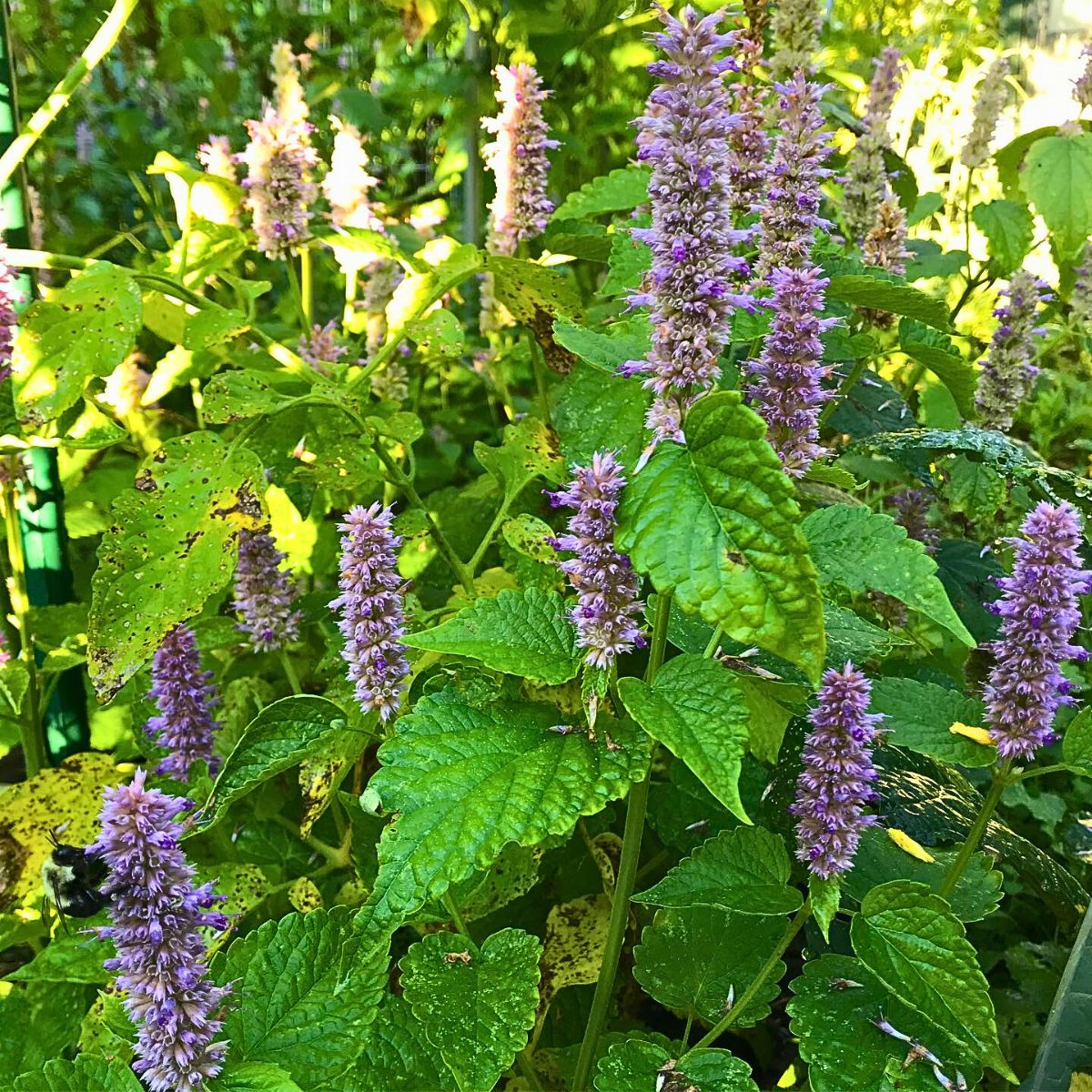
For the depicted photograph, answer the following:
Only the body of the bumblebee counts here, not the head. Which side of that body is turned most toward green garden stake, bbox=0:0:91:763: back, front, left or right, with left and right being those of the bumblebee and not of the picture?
left
